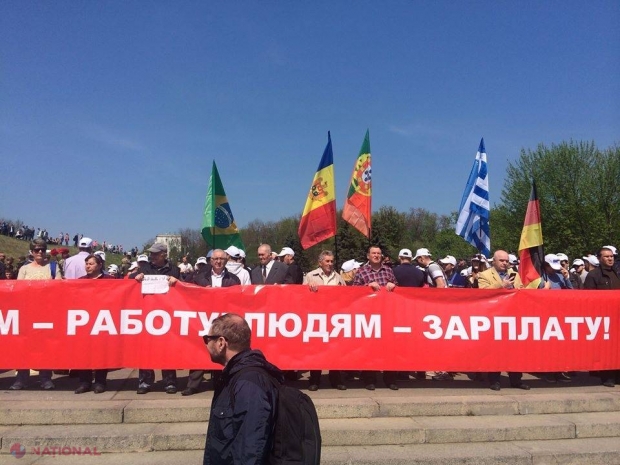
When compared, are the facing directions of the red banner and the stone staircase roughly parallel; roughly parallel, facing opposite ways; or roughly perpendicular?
roughly parallel

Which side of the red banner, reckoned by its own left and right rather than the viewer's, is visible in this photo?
front

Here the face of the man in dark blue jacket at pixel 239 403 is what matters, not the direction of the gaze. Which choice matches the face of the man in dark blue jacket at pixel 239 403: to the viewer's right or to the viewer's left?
to the viewer's left

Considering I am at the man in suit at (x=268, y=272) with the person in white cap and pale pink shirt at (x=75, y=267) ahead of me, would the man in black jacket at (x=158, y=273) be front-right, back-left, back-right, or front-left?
front-left

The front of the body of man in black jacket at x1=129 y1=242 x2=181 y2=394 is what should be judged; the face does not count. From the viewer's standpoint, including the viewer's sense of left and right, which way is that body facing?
facing the viewer

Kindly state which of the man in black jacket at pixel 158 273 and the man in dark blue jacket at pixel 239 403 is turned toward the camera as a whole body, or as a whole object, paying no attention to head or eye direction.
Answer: the man in black jacket at pixel 158 273

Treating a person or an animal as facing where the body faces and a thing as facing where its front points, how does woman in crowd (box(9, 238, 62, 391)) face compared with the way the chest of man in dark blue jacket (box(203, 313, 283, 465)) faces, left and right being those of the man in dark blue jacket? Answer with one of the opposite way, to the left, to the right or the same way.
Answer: to the left

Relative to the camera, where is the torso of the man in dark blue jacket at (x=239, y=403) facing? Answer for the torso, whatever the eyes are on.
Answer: to the viewer's left

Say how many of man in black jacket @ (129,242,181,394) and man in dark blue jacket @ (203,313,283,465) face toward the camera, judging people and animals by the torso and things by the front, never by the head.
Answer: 1

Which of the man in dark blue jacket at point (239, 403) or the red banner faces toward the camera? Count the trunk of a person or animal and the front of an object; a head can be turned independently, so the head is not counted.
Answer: the red banner

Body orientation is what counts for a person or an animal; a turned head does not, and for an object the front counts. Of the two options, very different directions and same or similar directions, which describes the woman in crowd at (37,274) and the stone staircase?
same or similar directions

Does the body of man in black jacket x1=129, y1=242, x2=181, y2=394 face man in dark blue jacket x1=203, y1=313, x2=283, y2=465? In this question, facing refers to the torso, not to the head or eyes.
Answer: yes

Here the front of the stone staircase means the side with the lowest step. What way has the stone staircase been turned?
toward the camera

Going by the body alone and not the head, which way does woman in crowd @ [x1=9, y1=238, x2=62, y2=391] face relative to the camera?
toward the camera

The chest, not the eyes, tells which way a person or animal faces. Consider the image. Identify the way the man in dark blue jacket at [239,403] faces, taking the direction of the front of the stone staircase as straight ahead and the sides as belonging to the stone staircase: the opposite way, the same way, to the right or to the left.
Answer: to the right
